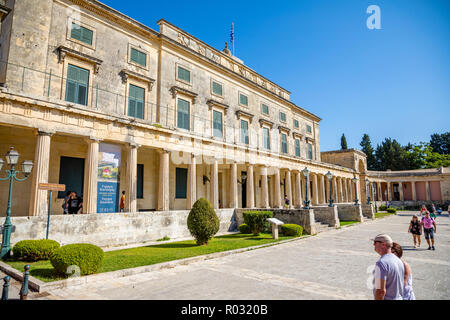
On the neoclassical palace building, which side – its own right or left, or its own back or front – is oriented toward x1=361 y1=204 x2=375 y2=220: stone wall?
left

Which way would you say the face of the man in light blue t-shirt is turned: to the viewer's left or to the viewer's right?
to the viewer's left

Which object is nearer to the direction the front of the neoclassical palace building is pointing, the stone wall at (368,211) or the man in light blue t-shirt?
the man in light blue t-shirt

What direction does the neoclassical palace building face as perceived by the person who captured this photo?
facing the viewer and to the right of the viewer

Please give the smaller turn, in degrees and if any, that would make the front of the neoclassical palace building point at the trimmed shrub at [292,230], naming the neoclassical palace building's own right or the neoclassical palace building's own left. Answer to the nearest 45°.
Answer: approximately 45° to the neoclassical palace building's own left

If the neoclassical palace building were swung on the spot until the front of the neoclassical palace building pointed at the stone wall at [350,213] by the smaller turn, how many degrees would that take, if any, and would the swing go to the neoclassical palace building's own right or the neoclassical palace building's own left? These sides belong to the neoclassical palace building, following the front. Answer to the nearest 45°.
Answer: approximately 90° to the neoclassical palace building's own left

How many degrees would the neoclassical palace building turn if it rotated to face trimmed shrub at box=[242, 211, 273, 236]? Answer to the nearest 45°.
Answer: approximately 45° to its left

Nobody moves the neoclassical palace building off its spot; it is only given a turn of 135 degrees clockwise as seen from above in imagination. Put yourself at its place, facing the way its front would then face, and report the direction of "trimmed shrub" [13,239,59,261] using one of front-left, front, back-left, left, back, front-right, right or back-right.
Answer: left

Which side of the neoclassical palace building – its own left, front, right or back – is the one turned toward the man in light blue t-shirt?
front
